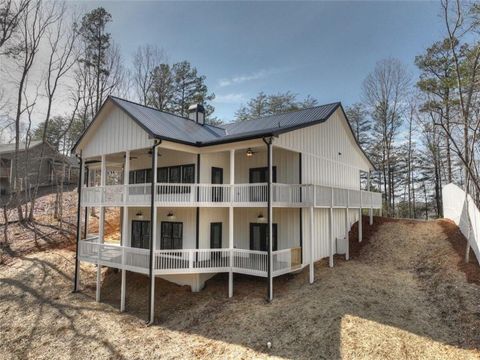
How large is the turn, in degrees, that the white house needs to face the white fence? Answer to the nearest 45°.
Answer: approximately 90° to its left

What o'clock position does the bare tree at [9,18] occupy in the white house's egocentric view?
The bare tree is roughly at 4 o'clock from the white house.

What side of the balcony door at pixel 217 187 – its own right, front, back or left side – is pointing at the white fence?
left

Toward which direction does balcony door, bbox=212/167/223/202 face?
toward the camera

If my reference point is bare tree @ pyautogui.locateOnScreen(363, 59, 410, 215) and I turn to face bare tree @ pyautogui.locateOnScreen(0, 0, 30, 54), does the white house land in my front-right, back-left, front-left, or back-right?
front-left

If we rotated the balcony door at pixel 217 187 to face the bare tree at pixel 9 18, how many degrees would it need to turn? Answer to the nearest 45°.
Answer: approximately 135° to its right

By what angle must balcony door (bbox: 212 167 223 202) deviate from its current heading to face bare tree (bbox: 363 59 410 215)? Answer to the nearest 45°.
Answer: approximately 135° to its left

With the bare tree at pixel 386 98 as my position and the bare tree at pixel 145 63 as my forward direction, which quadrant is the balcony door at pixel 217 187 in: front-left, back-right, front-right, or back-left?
front-left

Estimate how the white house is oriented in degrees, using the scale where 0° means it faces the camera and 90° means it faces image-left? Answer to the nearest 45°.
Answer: approximately 0°

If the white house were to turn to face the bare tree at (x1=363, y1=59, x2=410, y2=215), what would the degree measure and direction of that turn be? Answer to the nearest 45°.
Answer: approximately 135° to its left

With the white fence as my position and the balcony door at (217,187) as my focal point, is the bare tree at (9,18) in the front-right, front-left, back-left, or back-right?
front-right
